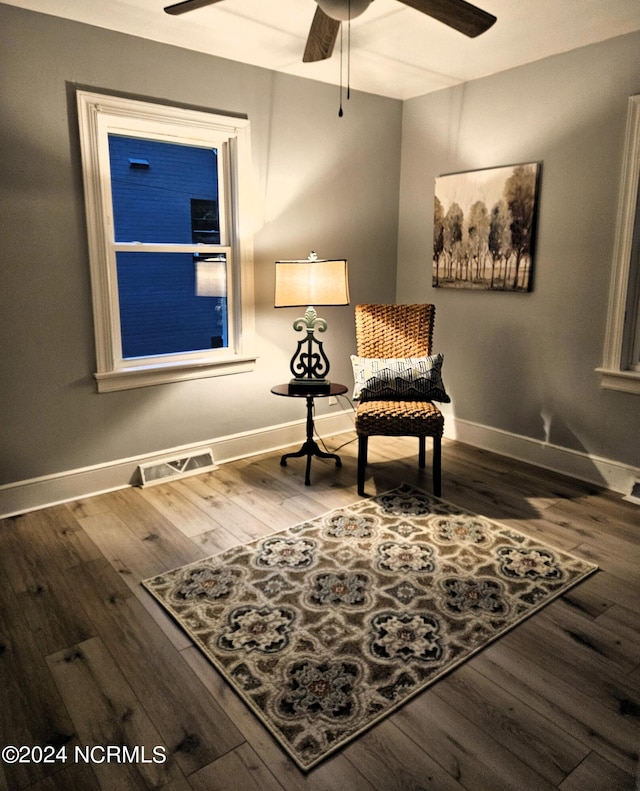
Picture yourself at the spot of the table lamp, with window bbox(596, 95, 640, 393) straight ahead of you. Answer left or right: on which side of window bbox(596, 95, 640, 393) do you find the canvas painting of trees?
left

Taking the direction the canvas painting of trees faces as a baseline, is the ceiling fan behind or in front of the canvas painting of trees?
in front

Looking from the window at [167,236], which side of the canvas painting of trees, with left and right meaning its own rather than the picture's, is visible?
front

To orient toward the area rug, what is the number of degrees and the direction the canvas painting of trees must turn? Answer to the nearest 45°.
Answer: approximately 45° to its left

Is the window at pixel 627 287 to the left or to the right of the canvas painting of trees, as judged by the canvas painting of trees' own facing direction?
on its left

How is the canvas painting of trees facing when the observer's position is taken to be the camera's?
facing the viewer and to the left of the viewer

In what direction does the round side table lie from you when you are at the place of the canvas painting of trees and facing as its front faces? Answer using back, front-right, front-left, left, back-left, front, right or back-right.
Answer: front
